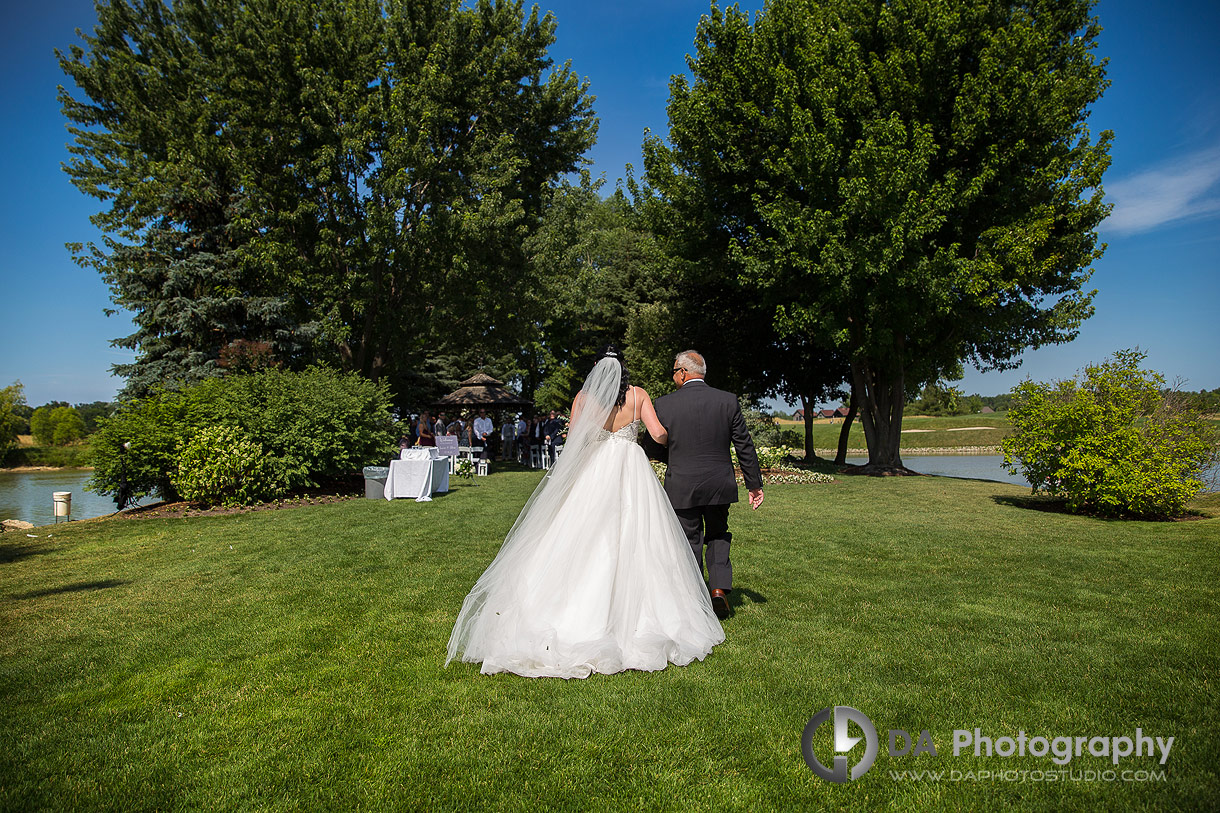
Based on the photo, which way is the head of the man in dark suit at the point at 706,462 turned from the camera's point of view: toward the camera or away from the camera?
away from the camera

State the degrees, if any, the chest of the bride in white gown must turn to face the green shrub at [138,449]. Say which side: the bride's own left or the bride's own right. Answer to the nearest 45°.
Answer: approximately 45° to the bride's own left

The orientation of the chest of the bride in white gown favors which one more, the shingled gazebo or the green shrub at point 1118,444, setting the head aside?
the shingled gazebo

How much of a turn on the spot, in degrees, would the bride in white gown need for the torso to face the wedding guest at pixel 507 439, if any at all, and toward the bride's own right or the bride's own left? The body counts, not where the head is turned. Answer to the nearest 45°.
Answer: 0° — they already face them

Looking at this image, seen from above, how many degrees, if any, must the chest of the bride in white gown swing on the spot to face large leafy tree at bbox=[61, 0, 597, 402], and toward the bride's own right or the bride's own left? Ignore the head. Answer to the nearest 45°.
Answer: approximately 45° to the bride's own left

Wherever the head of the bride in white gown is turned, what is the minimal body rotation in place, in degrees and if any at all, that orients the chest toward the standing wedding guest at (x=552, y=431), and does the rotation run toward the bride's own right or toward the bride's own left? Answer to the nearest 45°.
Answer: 0° — they already face them

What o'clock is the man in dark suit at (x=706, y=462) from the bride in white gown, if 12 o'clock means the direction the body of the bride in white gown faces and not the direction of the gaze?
The man in dark suit is roughly at 2 o'clock from the bride in white gown.

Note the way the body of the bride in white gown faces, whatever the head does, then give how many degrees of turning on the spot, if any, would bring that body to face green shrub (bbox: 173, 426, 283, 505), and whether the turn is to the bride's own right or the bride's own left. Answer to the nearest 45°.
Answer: approximately 45° to the bride's own left

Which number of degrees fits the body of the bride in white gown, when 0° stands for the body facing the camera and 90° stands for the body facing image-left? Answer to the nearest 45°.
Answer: approximately 180°

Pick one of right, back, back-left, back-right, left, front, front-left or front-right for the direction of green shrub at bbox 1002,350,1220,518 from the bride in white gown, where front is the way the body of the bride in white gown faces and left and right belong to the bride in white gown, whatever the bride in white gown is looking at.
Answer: front-right
